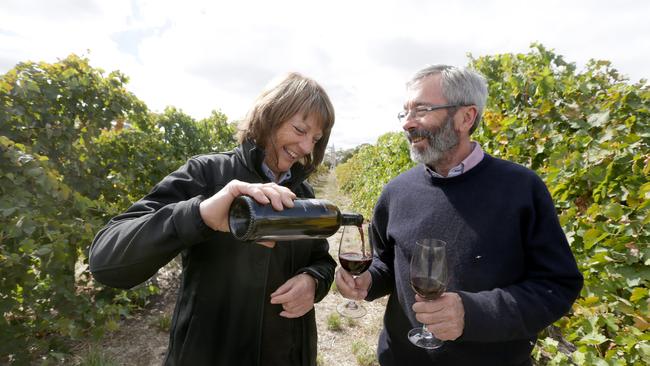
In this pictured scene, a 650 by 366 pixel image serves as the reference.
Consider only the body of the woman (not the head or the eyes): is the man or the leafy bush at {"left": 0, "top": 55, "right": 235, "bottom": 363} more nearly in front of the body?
the man

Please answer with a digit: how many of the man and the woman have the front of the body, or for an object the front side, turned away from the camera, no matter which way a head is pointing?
0

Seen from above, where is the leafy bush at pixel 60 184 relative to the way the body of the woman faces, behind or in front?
behind

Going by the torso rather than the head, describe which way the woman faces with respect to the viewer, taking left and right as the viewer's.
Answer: facing the viewer and to the right of the viewer

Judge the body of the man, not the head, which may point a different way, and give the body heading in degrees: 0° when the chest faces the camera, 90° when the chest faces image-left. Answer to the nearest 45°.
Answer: approximately 45°

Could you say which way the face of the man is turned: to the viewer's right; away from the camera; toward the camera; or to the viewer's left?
to the viewer's left

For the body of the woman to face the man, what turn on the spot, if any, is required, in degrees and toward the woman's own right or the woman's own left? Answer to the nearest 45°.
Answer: approximately 45° to the woman's own left

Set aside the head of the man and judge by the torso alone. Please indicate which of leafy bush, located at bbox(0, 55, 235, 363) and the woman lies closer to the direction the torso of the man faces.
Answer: the woman

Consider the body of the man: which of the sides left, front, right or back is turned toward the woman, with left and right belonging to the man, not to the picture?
right
